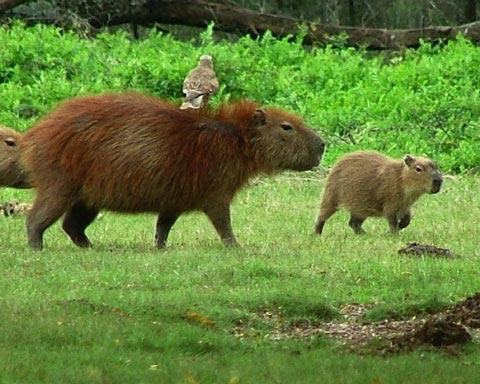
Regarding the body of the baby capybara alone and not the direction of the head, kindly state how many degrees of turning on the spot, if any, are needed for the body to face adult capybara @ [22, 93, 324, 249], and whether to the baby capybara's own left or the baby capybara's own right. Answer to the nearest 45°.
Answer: approximately 135° to the baby capybara's own right

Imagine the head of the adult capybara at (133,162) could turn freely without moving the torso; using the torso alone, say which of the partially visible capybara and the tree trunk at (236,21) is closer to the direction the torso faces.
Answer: the tree trunk

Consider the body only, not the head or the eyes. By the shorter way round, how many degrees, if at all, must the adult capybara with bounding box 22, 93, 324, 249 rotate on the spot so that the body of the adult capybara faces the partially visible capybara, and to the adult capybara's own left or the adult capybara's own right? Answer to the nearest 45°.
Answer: approximately 135° to the adult capybara's own left

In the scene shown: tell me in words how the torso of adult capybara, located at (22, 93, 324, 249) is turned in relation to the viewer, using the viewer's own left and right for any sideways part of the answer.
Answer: facing to the right of the viewer

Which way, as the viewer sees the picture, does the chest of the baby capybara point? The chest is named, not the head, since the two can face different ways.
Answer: to the viewer's right

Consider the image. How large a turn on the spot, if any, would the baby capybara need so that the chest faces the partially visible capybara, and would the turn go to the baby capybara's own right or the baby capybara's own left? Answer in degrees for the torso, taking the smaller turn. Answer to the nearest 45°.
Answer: approximately 180°

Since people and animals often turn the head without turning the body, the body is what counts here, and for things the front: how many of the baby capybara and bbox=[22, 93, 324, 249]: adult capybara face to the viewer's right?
2
